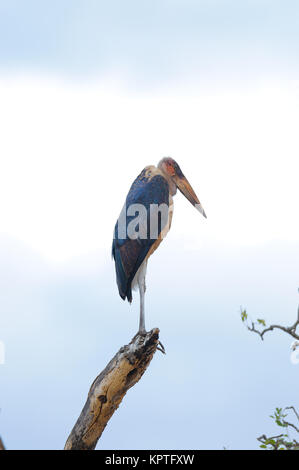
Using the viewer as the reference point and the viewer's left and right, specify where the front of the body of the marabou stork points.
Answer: facing to the right of the viewer
